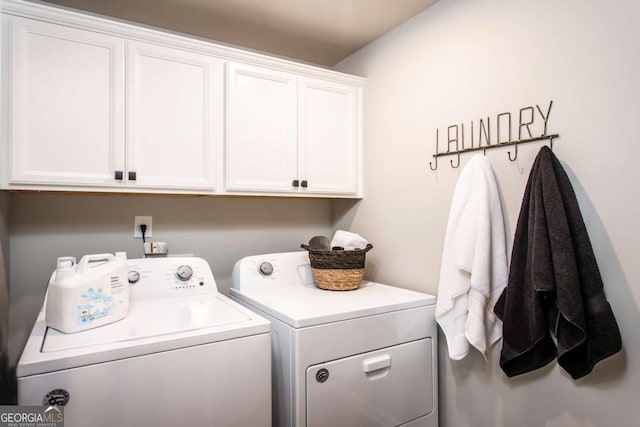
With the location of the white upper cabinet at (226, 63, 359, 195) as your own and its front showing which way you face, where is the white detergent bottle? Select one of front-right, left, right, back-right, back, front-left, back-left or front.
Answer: right

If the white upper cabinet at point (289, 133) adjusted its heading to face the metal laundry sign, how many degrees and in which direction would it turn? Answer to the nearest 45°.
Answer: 0° — it already faces it

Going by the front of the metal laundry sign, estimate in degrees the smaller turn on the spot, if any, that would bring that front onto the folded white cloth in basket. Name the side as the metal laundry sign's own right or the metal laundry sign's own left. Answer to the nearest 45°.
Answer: approximately 45° to the metal laundry sign's own right

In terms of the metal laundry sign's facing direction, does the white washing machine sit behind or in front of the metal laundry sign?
in front

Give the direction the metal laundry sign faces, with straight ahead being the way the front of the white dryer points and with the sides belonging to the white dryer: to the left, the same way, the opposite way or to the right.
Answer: to the right

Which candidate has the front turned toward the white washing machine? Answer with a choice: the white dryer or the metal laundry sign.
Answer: the metal laundry sign

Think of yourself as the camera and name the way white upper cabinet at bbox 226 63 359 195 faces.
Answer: facing the viewer and to the right of the viewer

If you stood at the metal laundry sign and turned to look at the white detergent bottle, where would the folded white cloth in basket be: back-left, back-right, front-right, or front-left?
front-right

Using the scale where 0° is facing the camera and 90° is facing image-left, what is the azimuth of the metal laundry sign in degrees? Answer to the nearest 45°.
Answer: approximately 45°

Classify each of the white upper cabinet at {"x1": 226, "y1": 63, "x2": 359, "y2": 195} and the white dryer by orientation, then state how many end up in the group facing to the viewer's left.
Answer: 0
